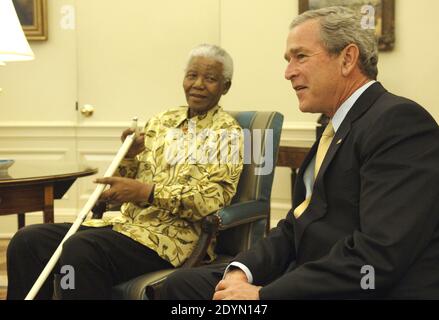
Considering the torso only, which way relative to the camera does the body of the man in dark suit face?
to the viewer's left

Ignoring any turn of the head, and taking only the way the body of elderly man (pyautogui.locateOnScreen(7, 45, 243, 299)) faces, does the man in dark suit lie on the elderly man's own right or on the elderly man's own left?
on the elderly man's own left

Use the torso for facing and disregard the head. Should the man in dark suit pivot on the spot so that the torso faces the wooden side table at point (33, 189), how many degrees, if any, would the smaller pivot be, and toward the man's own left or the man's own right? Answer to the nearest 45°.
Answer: approximately 45° to the man's own right

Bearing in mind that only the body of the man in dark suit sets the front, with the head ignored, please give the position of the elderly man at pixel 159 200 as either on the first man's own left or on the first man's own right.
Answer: on the first man's own right

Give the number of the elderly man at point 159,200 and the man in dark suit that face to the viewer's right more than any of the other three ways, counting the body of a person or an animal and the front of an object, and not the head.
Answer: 0
